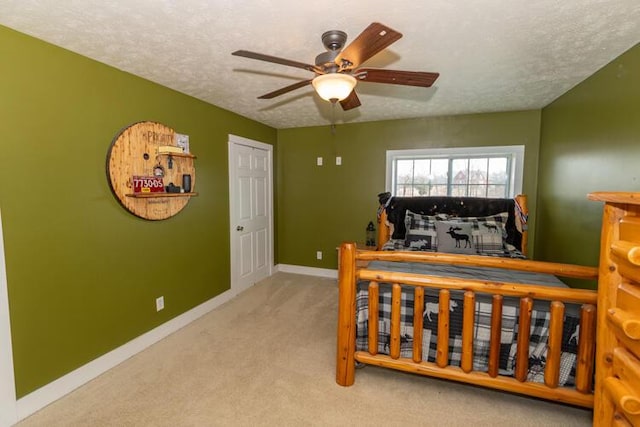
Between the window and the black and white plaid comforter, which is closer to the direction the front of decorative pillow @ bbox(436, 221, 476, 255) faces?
the black and white plaid comforter

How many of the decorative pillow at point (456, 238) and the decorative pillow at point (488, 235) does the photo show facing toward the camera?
2

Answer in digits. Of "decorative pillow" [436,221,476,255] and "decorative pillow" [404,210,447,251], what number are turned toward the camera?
2

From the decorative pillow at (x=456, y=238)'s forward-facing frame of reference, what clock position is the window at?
The window is roughly at 6 o'clock from the decorative pillow.

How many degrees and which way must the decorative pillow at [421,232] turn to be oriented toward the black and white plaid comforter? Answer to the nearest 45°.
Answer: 0° — it already faces it

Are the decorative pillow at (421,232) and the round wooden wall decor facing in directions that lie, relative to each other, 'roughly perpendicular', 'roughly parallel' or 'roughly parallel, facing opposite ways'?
roughly perpendicular

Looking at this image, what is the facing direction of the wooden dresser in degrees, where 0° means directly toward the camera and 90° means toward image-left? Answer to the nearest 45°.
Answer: approximately 45°

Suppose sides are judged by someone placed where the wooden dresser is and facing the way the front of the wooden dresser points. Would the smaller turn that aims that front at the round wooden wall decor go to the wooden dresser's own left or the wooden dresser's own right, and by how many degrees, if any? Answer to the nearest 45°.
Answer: approximately 45° to the wooden dresser's own right

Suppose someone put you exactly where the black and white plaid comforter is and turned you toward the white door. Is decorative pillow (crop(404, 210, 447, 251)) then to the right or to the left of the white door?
right
